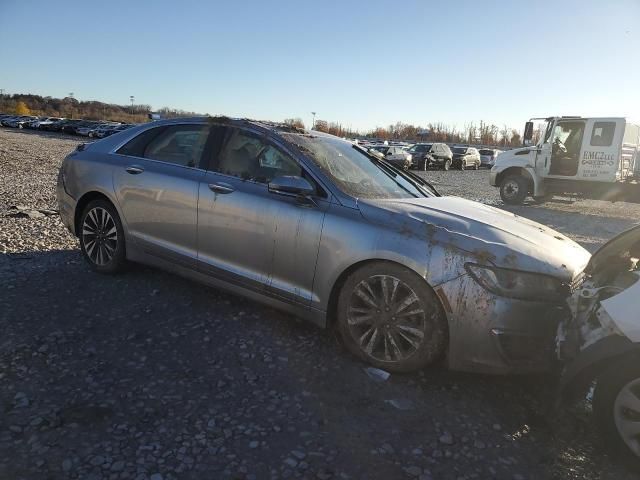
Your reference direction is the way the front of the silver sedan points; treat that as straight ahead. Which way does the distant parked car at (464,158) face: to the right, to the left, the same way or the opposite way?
to the right

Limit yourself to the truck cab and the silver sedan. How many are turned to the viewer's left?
1

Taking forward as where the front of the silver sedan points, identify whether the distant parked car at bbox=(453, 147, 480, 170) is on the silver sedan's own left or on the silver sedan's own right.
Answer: on the silver sedan's own left

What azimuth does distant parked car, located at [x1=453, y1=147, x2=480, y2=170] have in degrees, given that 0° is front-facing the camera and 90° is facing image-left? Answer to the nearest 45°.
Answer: approximately 45°

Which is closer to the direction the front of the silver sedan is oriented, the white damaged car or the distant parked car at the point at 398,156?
the white damaged car

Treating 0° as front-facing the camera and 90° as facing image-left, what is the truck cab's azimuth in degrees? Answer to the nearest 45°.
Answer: approximately 90°

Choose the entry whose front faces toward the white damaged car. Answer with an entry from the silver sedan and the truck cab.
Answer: the silver sedan

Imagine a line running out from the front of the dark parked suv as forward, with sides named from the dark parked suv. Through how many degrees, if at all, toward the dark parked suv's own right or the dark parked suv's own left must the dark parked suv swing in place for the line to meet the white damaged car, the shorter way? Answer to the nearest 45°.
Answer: approximately 45° to the dark parked suv's own left

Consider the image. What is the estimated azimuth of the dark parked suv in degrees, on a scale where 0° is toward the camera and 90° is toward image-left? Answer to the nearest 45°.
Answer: approximately 45°

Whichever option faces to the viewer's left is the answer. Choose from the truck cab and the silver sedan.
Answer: the truck cab

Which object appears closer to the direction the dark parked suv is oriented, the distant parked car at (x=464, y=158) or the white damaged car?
the white damaged car

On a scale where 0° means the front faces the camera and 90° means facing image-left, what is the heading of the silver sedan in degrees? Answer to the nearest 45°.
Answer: approximately 315°
